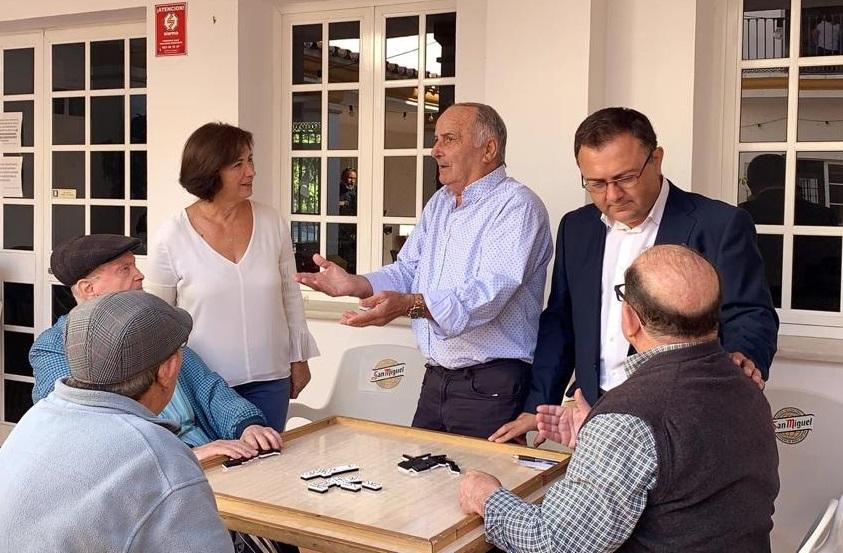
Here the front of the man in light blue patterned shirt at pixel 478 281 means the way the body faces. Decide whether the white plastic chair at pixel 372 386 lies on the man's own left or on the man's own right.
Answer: on the man's own right

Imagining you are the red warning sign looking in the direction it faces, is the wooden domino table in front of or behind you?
in front

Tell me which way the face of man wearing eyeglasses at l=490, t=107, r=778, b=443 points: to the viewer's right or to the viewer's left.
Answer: to the viewer's left

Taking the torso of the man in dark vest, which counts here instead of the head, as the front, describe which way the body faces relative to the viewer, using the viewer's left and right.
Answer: facing away from the viewer and to the left of the viewer

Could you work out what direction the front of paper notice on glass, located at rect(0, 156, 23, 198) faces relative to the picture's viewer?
facing the viewer

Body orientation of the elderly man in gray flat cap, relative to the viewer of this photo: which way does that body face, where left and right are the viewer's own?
facing away from the viewer and to the right of the viewer

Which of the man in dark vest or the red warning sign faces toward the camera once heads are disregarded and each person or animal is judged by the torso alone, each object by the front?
the red warning sign

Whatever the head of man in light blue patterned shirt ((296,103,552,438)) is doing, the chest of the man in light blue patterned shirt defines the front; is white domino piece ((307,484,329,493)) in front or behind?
in front

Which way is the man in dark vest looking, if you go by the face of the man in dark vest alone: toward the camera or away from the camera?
away from the camera

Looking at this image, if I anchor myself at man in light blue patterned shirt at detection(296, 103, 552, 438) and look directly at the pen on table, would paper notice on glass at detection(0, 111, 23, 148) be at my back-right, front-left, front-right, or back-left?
back-right

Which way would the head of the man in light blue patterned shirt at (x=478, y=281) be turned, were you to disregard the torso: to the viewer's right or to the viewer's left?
to the viewer's left

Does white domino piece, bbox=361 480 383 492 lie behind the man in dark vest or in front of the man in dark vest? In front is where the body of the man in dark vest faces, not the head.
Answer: in front

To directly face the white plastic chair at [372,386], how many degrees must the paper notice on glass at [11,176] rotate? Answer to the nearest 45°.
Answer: approximately 45° to its left

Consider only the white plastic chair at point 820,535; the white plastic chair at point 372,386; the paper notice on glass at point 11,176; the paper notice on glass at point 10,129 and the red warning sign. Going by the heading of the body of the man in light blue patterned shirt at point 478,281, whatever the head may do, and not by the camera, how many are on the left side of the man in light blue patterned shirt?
1

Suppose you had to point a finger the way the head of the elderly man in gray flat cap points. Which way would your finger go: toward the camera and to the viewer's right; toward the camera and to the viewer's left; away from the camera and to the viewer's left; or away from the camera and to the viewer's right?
away from the camera and to the viewer's right

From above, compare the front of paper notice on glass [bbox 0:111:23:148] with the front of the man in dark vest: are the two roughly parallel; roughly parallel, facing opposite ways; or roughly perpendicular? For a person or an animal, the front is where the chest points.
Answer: roughly parallel, facing opposite ways

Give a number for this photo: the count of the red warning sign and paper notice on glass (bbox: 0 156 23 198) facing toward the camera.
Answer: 2
